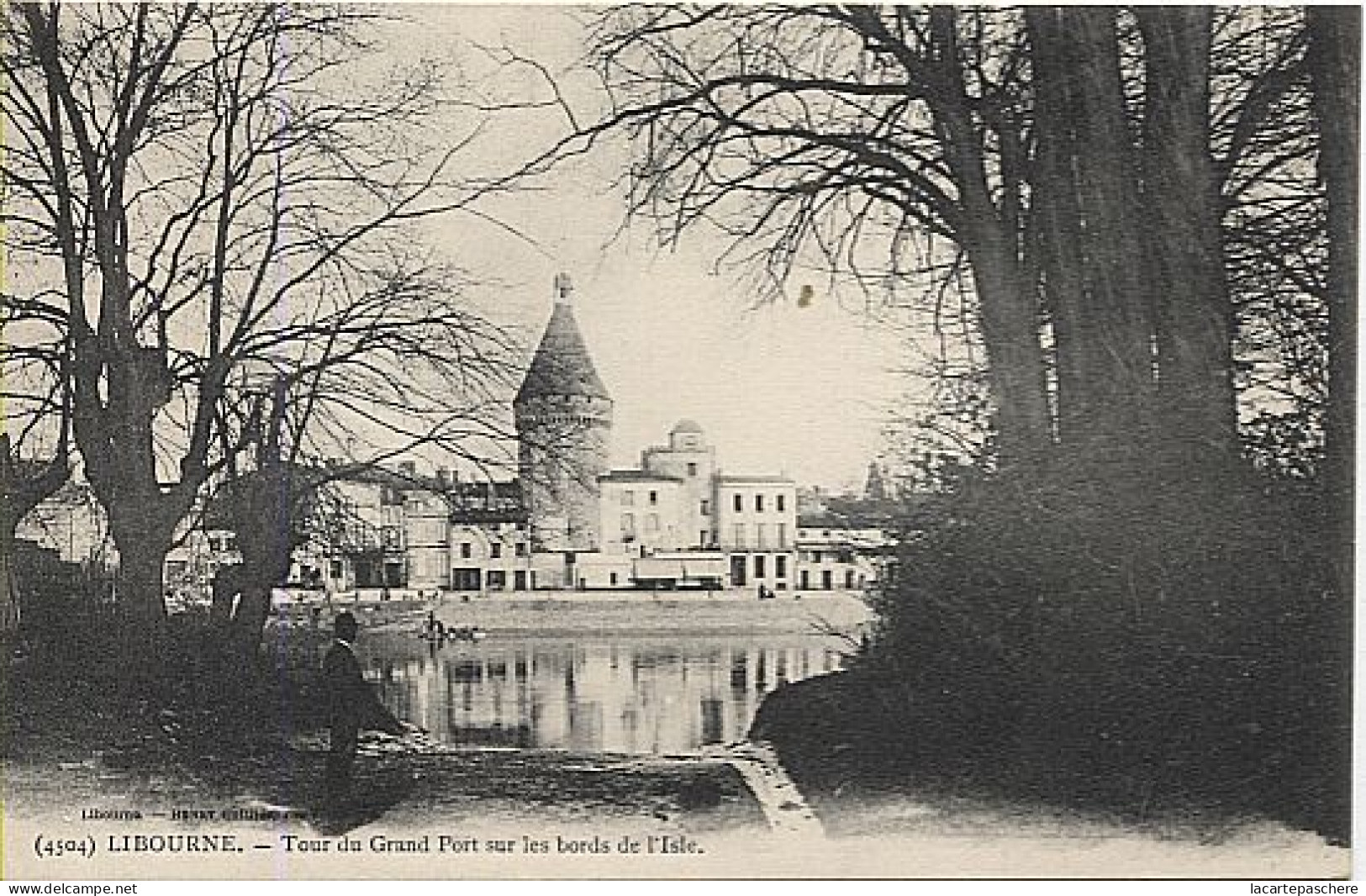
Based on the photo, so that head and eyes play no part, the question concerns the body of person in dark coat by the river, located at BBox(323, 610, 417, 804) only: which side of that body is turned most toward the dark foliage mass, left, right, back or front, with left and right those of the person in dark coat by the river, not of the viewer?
front

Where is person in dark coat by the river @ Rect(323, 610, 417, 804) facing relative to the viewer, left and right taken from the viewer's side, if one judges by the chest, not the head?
facing to the right of the viewer
